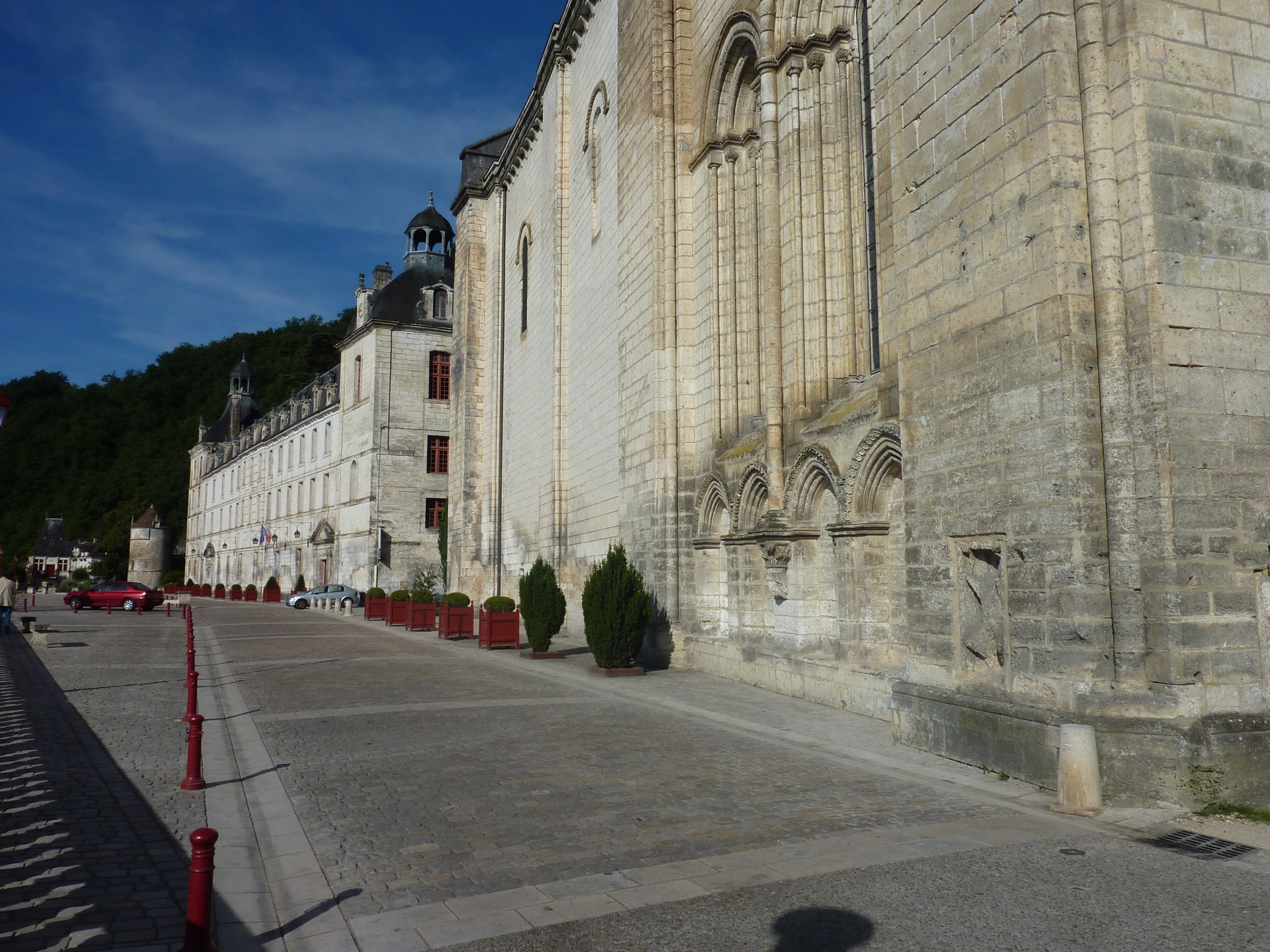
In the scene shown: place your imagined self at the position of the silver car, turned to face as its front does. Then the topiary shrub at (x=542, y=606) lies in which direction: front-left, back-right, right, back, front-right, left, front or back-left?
left

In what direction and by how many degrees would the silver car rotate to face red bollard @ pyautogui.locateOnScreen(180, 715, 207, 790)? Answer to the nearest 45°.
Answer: approximately 90° to its left

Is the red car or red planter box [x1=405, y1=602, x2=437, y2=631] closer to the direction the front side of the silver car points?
the red car

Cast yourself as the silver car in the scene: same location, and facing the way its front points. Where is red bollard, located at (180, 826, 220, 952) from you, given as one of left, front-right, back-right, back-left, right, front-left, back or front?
left

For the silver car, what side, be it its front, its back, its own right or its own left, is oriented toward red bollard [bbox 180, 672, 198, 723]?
left

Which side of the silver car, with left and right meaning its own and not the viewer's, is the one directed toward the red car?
front

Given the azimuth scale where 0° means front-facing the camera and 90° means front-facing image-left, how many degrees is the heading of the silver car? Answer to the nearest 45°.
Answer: approximately 90°
